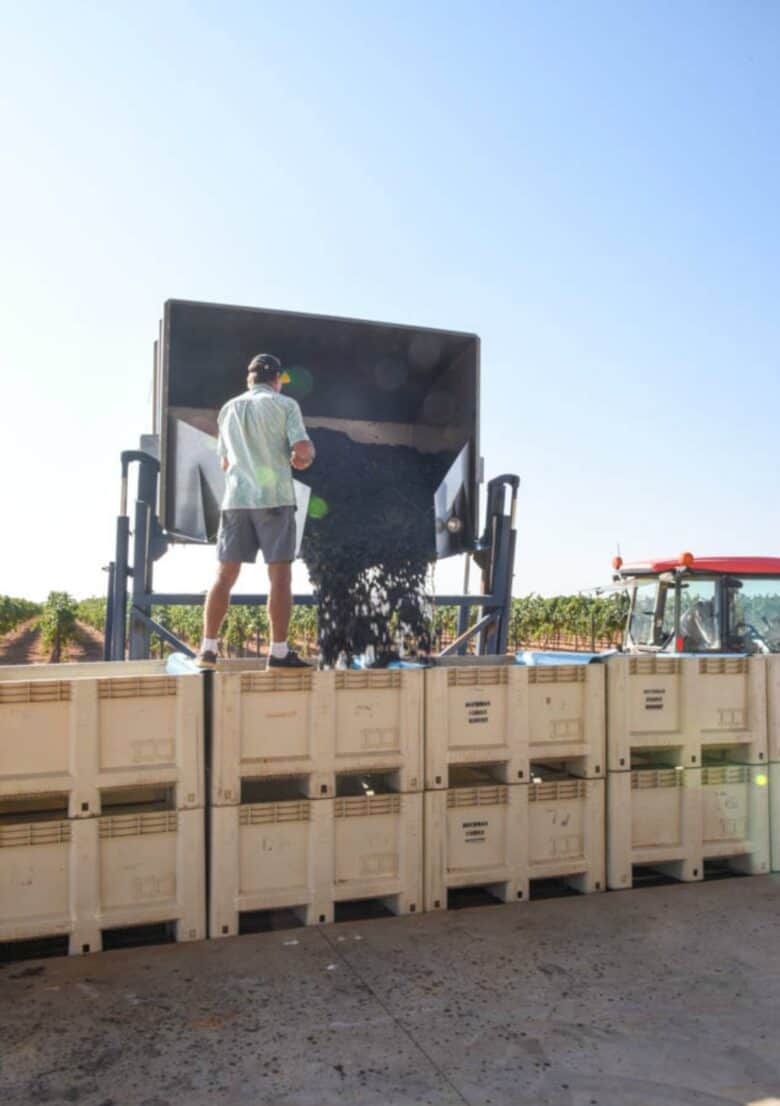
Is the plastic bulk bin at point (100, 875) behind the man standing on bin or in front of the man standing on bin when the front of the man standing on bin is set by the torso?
behind

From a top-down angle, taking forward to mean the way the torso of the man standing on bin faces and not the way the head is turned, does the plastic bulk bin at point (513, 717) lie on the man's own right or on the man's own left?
on the man's own right

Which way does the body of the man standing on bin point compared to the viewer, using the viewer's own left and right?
facing away from the viewer and to the right of the viewer

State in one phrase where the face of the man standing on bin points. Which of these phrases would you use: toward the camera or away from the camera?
away from the camera
